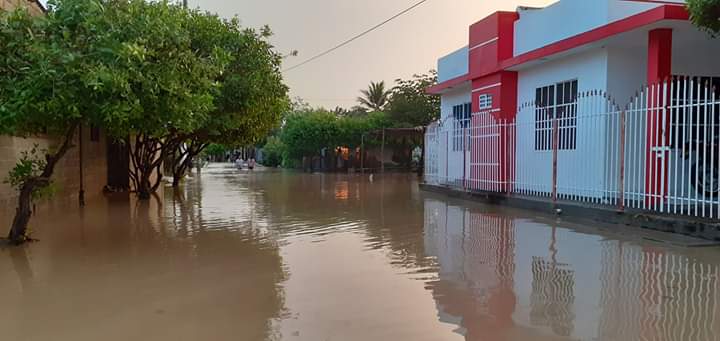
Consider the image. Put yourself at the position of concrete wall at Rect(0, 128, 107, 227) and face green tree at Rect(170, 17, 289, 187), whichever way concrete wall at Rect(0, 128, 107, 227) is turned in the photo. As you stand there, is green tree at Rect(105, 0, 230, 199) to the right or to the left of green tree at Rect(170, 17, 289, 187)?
right

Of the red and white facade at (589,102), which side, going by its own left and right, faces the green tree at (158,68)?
front

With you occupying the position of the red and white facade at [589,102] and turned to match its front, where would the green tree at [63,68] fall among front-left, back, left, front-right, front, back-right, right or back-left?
front

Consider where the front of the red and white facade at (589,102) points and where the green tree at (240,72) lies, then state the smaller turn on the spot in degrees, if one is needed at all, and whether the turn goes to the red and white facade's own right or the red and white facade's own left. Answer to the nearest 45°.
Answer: approximately 45° to the red and white facade's own right

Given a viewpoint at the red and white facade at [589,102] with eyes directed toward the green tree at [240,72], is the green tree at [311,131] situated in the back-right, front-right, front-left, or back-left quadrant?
front-right

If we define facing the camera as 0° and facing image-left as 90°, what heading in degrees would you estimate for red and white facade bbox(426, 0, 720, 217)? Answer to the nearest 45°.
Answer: approximately 45°

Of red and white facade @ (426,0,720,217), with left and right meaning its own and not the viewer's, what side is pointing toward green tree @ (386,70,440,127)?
right

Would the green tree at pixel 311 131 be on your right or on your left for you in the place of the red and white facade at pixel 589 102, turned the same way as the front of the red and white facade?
on your right

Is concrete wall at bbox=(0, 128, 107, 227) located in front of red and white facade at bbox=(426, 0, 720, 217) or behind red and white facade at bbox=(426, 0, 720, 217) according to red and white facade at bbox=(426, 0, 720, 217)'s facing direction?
in front
